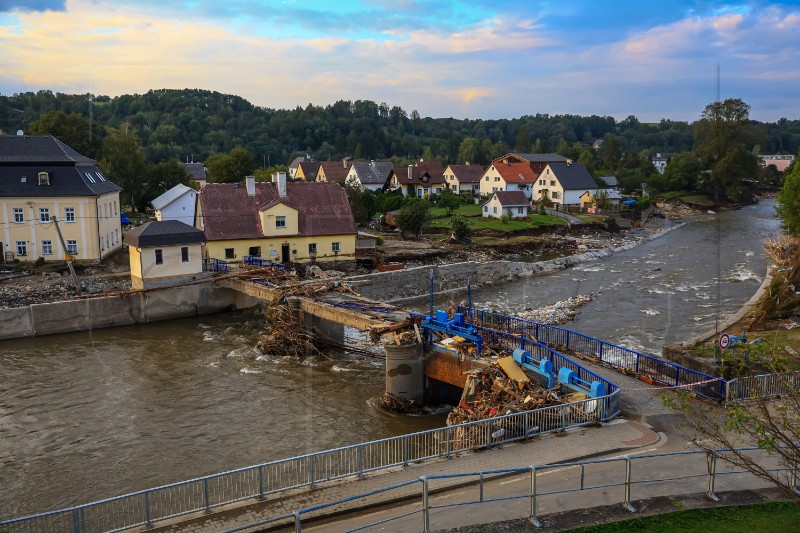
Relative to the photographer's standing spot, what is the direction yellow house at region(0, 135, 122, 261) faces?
facing the viewer

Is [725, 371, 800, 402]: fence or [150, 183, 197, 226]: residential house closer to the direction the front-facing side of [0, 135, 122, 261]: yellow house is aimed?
the fence

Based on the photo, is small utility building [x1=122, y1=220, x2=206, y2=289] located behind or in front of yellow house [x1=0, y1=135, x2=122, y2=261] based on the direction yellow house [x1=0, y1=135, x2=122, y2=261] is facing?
in front

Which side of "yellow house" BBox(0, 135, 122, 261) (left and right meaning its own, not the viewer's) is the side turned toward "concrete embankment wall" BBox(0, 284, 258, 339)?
front

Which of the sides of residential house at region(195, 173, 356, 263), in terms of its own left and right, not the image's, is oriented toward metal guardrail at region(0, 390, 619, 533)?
front

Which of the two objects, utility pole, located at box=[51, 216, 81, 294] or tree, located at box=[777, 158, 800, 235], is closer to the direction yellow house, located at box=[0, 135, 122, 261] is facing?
the utility pole

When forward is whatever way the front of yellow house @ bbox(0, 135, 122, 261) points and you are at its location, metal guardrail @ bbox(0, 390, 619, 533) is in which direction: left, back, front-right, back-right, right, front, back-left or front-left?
front

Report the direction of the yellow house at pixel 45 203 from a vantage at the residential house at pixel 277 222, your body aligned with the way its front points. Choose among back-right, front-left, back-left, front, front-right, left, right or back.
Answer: right

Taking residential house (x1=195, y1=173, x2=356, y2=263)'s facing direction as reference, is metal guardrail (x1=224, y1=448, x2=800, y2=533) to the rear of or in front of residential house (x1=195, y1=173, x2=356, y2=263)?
in front

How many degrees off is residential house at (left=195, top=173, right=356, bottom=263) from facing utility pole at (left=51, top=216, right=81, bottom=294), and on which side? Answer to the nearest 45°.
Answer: approximately 90° to its right

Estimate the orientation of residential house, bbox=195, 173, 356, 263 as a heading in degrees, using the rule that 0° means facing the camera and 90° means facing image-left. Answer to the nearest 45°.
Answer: approximately 0°

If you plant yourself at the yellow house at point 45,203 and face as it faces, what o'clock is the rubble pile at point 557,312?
The rubble pile is roughly at 10 o'clock from the yellow house.

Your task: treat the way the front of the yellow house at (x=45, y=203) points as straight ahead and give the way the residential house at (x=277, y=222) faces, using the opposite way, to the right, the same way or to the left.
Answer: the same way

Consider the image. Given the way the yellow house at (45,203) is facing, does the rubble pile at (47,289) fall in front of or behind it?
in front

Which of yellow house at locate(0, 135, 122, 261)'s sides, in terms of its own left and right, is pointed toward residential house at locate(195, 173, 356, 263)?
left

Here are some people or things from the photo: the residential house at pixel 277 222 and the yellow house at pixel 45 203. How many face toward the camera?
2

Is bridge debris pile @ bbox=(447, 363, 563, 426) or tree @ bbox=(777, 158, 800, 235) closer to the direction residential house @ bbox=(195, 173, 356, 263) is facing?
the bridge debris pile
